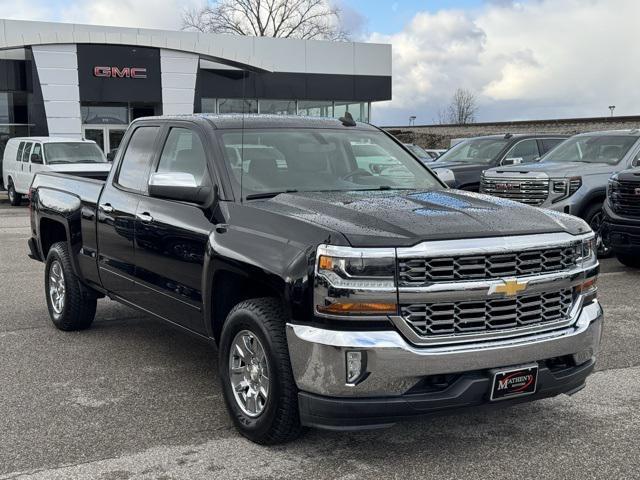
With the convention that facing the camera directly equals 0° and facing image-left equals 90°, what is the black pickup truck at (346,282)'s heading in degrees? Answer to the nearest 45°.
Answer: approximately 315°

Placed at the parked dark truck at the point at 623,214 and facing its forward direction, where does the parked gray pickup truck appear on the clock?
The parked gray pickup truck is roughly at 4 o'clock from the parked dark truck.

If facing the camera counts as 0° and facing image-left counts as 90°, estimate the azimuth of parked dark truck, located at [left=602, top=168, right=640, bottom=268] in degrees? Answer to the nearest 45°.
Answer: approximately 45°

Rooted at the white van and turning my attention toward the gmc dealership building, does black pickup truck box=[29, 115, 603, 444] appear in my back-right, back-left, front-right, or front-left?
back-right

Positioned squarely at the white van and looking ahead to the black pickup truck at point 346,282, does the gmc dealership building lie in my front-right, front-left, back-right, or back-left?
back-left

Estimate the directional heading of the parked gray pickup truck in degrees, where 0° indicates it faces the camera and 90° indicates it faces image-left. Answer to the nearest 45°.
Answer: approximately 45°

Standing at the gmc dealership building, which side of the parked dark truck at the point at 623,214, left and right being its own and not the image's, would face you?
right

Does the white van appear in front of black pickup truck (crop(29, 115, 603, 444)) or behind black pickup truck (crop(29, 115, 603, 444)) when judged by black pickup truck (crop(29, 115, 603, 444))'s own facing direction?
behind

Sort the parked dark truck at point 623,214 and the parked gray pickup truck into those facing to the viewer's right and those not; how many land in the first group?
0

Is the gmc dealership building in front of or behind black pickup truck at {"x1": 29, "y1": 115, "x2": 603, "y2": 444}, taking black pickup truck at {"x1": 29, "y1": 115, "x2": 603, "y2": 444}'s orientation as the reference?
behind
